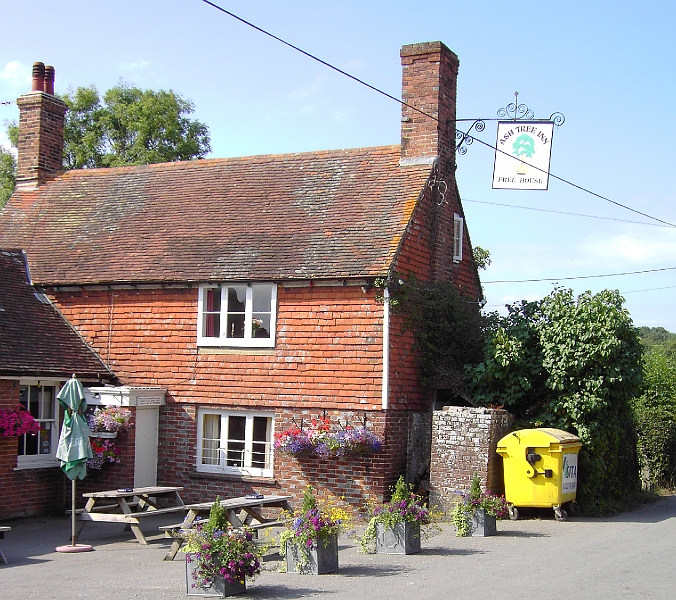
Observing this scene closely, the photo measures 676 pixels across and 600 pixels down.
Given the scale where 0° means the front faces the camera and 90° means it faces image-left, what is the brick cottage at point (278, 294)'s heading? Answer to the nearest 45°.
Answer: approximately 0°

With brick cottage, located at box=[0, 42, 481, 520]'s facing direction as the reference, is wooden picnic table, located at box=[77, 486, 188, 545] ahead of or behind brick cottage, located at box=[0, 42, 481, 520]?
ahead

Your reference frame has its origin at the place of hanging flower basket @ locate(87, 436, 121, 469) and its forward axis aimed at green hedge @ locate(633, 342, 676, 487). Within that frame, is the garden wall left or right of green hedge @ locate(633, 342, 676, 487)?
right

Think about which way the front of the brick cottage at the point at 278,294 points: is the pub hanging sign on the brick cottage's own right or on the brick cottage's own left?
on the brick cottage's own left

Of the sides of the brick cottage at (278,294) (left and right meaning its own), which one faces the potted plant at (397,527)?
front

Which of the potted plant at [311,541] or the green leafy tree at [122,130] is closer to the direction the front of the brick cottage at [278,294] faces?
the potted plant

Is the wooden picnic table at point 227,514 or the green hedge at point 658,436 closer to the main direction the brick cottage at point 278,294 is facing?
the wooden picnic table

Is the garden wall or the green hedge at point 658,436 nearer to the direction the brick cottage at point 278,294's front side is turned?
the garden wall
